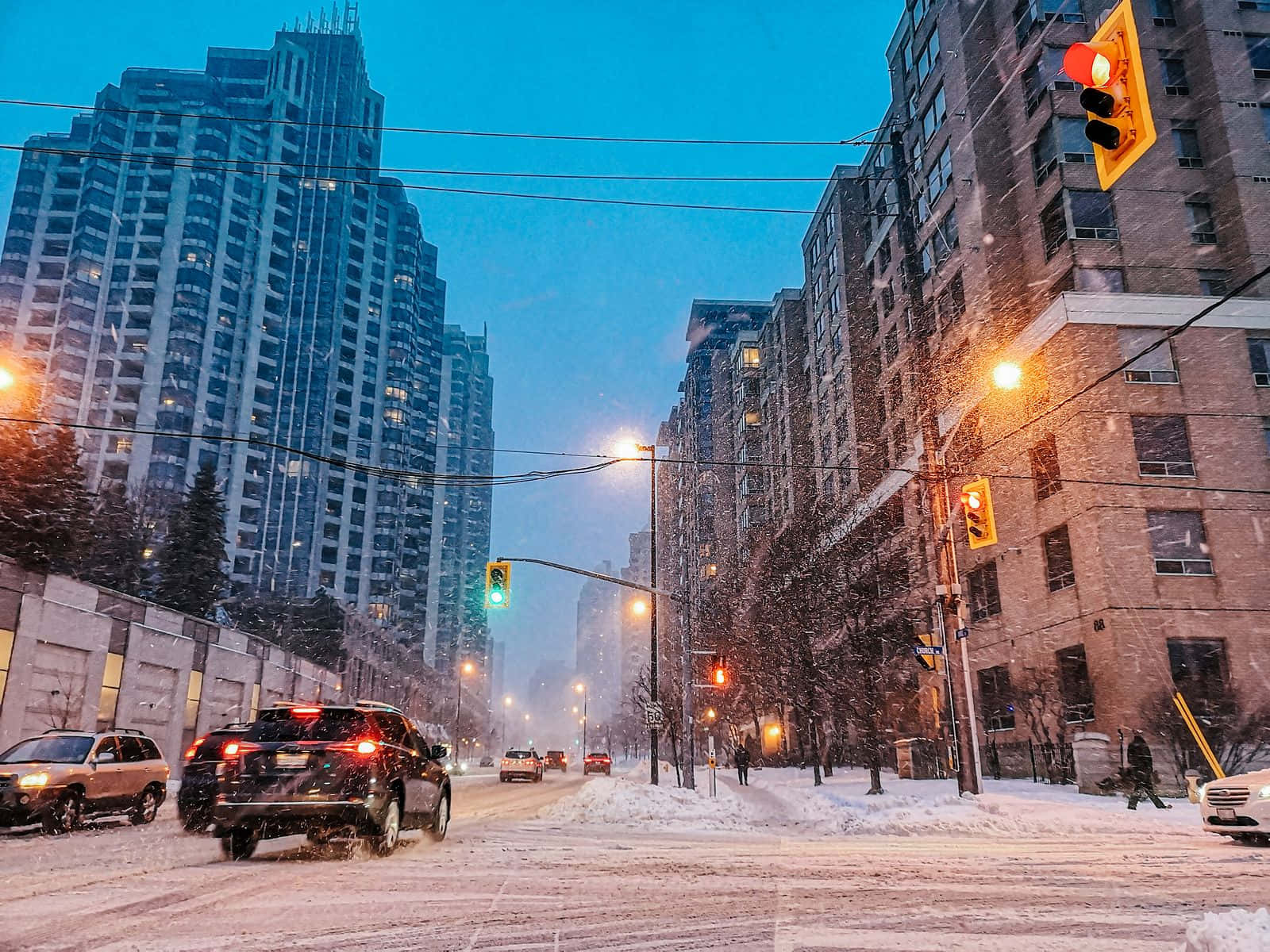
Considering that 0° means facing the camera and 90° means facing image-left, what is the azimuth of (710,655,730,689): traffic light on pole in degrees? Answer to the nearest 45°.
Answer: approximately 0°

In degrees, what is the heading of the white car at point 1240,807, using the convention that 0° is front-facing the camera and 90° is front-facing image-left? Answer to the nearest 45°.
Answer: approximately 45°

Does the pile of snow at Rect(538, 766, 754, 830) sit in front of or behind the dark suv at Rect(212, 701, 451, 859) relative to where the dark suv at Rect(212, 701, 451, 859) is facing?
in front

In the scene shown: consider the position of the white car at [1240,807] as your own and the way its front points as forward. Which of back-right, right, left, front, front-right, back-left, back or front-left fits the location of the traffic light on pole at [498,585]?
front-right

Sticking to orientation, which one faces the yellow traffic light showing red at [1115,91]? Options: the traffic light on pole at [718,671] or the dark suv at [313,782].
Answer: the traffic light on pole at [718,671]

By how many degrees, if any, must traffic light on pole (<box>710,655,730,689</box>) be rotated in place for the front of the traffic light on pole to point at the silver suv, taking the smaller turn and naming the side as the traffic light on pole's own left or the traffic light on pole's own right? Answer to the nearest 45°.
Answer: approximately 45° to the traffic light on pole's own right

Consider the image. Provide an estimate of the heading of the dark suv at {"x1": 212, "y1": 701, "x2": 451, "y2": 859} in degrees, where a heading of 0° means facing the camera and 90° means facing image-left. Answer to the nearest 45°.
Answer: approximately 225°

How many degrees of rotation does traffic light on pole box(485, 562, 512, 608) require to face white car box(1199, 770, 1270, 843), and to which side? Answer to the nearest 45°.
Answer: approximately 45° to its left

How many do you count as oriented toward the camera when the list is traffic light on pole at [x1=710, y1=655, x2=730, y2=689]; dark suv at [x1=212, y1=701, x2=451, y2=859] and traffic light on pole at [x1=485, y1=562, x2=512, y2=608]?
2

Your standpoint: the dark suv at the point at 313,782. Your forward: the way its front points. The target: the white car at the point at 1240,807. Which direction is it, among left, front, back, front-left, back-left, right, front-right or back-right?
front-right

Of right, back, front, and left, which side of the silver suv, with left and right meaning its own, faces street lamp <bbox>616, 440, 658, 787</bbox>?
back

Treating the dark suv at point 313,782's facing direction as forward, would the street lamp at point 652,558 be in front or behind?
in front

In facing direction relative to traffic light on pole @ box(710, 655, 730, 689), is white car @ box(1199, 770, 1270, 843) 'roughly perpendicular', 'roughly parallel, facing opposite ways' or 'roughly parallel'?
roughly perpendicular

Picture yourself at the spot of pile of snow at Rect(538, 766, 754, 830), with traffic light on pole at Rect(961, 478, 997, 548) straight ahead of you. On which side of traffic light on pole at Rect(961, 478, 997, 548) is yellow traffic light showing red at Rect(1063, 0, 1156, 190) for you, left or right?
right

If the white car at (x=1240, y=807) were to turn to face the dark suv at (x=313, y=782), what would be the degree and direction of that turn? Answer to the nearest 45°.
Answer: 0° — it already faces it
